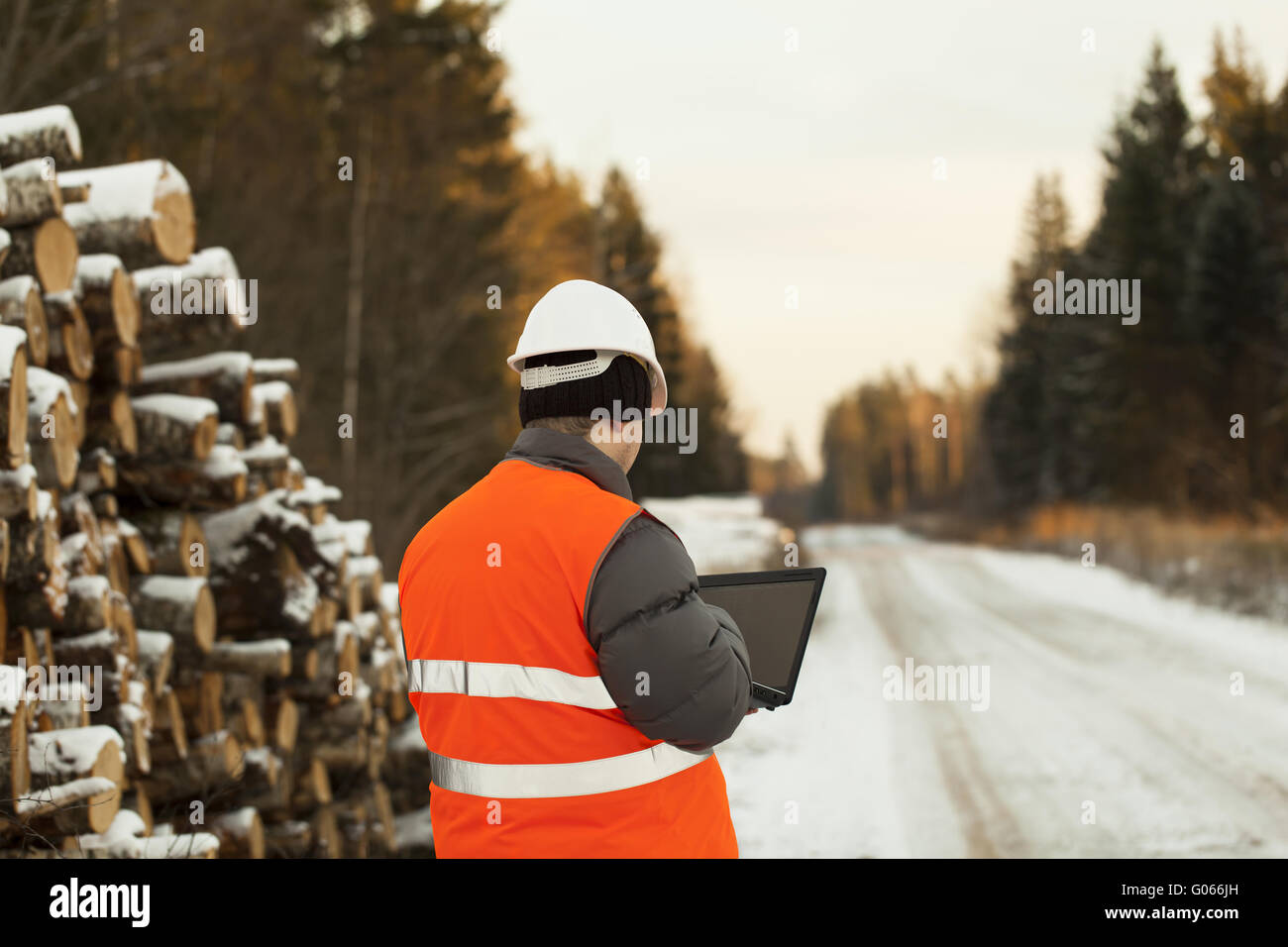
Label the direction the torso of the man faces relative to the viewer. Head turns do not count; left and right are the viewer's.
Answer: facing away from the viewer and to the right of the viewer

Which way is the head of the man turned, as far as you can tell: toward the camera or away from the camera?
away from the camera
